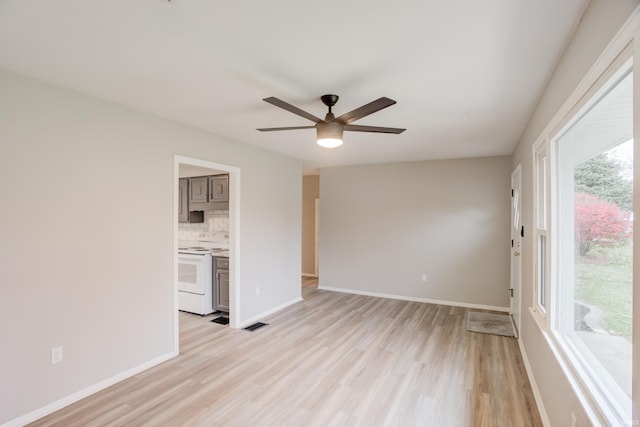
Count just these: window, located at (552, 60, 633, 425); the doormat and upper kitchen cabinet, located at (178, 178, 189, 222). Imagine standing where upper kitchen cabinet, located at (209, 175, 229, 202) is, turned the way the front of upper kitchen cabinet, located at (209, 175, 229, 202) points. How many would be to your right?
1

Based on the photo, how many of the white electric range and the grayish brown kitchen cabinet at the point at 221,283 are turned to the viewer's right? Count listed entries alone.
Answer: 0

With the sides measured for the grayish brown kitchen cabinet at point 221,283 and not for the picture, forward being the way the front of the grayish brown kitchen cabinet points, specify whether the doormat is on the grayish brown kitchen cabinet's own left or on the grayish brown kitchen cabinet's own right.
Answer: on the grayish brown kitchen cabinet's own left

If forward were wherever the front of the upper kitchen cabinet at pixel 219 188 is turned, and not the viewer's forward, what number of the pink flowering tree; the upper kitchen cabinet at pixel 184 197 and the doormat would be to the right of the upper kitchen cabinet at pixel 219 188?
1

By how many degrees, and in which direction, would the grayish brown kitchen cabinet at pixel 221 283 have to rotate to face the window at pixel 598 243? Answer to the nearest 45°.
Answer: approximately 90° to its left

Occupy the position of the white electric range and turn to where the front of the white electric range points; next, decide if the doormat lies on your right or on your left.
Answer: on your left

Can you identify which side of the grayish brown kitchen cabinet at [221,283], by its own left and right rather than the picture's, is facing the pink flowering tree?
left

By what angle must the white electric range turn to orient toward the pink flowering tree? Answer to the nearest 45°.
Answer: approximately 90° to its left

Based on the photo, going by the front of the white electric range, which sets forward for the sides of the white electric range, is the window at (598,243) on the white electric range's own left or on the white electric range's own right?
on the white electric range's own left
